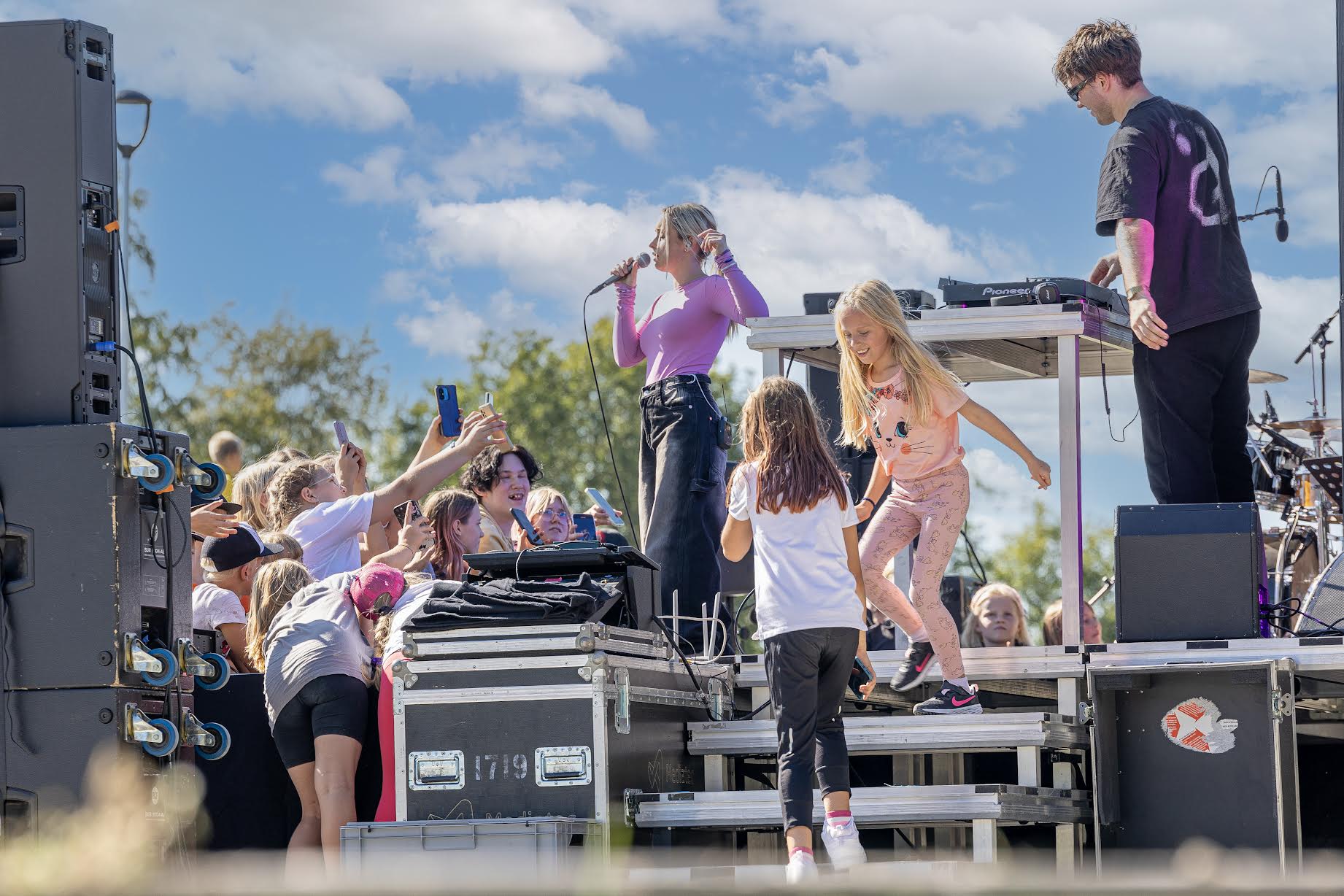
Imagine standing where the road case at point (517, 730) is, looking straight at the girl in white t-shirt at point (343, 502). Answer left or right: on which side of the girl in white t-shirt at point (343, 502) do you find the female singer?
right

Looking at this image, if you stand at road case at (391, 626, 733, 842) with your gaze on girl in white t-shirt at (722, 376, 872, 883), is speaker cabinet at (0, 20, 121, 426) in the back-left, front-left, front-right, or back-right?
back-right

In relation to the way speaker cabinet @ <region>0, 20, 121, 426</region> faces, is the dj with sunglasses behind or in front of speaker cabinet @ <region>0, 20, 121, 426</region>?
behind

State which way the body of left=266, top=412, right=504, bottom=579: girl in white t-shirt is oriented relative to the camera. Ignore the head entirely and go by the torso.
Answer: to the viewer's right

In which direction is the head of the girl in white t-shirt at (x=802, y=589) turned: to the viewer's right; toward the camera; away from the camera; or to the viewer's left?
away from the camera

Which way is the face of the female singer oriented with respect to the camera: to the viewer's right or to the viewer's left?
to the viewer's left
